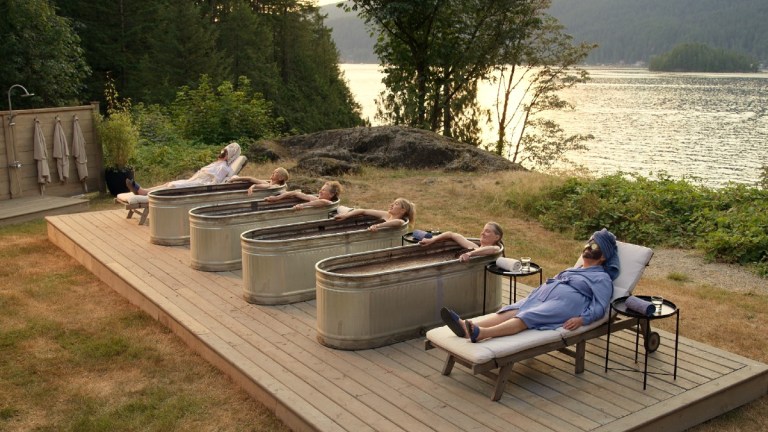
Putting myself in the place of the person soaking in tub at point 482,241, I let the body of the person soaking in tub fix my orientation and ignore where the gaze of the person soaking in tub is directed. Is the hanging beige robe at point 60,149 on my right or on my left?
on my right

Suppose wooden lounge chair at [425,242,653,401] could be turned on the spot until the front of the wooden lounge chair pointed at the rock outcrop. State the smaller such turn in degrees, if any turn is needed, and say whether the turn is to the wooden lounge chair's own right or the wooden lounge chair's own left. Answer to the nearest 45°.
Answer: approximately 135° to the wooden lounge chair's own right

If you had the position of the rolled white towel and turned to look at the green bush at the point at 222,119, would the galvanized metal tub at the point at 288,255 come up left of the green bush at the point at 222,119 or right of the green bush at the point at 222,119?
left

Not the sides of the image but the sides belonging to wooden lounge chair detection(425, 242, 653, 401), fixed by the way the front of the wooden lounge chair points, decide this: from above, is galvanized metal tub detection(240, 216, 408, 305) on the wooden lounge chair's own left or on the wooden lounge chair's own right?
on the wooden lounge chair's own right

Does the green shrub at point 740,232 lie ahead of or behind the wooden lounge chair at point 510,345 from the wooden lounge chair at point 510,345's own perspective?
behind

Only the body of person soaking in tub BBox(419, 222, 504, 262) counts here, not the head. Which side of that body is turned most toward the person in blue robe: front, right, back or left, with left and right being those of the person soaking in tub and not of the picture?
left

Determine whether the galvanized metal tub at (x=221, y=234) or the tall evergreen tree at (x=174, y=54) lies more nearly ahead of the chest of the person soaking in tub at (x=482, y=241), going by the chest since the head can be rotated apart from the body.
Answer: the galvanized metal tub

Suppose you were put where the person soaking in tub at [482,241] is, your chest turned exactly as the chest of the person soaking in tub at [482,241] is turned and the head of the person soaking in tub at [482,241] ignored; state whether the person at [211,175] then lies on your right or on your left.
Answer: on your right

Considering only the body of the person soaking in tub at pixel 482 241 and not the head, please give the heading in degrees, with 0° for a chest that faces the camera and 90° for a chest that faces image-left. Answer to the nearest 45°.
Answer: approximately 45°
